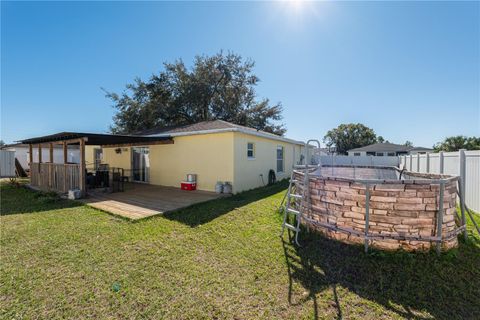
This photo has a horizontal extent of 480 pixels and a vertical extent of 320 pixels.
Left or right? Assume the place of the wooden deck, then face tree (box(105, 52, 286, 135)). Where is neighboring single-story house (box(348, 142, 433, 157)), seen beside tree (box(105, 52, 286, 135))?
right

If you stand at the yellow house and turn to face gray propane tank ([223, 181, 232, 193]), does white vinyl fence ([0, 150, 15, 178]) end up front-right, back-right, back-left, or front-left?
back-right

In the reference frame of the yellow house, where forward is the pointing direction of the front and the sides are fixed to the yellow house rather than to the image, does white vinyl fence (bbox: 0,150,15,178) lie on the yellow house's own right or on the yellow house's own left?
on the yellow house's own left

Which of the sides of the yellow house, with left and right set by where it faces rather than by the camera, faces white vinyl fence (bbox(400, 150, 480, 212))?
right

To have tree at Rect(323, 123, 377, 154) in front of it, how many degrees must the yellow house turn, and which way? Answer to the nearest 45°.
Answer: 0° — it already faces it

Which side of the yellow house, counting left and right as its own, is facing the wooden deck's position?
back

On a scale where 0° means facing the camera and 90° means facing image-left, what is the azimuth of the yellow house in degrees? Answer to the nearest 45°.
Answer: approximately 225°

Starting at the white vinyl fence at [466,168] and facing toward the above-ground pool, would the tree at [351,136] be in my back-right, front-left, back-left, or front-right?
back-right
